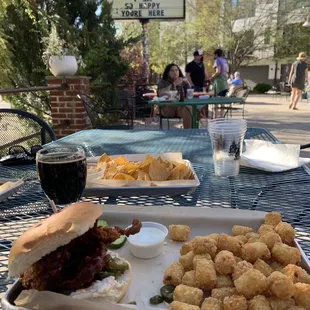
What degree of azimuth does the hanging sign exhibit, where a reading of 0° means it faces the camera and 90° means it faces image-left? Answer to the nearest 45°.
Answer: approximately 0°

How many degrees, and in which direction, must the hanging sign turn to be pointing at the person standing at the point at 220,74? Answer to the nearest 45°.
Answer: approximately 45° to its left

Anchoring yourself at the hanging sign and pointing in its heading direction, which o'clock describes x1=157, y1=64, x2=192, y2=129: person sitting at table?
The person sitting at table is roughly at 12 o'clock from the hanging sign.

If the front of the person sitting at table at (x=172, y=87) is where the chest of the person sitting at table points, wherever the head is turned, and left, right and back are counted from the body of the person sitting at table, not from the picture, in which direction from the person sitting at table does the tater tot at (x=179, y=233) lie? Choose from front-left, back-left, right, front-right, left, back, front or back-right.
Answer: front-right

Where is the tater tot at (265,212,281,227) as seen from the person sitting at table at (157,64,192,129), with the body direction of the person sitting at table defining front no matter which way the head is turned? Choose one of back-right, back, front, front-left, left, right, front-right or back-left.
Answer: front-right

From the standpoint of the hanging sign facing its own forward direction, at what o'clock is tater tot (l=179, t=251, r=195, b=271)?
The tater tot is roughly at 12 o'clock from the hanging sign.

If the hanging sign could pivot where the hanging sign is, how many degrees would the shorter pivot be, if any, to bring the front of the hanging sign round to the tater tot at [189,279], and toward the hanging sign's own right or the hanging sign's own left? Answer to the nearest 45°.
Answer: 0° — it already faces it
